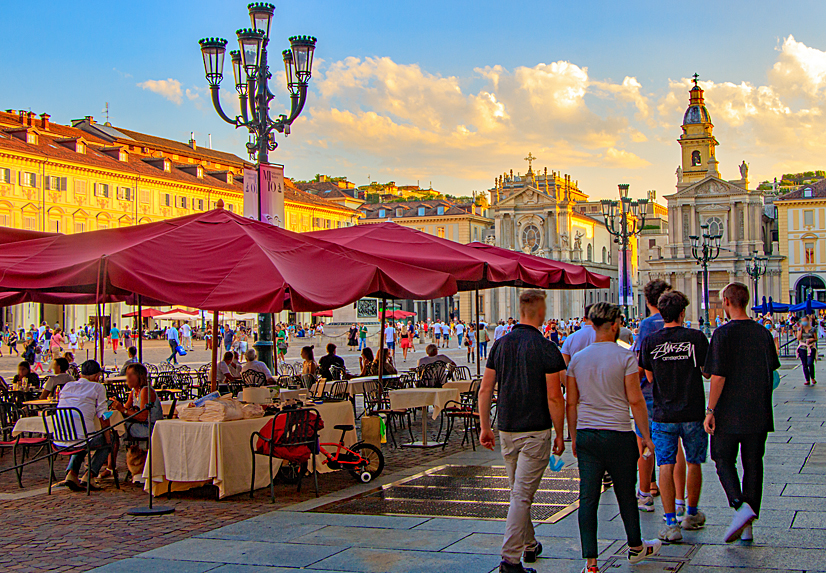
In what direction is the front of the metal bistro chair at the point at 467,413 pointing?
to the viewer's left

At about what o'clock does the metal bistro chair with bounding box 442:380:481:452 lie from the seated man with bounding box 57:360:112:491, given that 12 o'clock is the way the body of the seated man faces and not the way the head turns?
The metal bistro chair is roughly at 1 o'clock from the seated man.

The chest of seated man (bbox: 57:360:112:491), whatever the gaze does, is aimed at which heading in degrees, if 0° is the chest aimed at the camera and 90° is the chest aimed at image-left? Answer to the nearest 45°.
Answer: approximately 225°

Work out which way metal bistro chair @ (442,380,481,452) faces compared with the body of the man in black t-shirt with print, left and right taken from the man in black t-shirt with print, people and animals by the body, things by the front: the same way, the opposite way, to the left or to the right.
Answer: to the left

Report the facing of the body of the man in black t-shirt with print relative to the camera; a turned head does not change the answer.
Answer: away from the camera

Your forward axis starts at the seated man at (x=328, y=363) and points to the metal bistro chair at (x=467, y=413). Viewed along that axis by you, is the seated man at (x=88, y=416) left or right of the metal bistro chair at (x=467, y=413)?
right

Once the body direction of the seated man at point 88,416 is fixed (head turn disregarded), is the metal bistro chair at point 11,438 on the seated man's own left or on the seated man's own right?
on the seated man's own left

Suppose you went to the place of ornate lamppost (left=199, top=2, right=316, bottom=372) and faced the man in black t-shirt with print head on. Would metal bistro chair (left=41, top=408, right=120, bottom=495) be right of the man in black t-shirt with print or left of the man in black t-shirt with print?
right

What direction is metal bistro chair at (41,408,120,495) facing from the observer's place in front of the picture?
facing away from the viewer and to the right of the viewer
